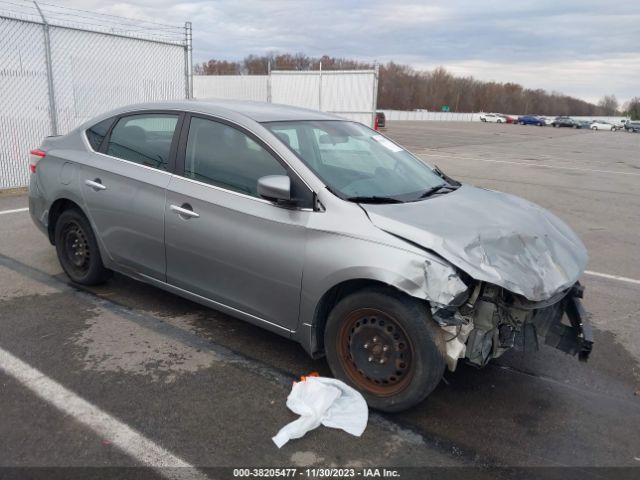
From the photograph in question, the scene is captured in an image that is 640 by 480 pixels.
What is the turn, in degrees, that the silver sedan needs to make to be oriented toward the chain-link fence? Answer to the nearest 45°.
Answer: approximately 180°

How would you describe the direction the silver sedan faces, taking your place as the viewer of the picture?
facing the viewer and to the right of the viewer
